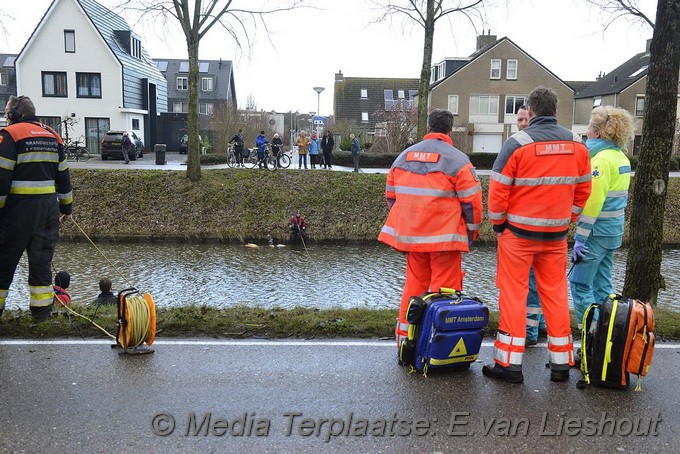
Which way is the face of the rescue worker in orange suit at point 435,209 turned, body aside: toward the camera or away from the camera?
away from the camera

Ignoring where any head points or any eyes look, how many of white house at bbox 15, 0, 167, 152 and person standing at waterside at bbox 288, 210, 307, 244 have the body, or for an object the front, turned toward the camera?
2

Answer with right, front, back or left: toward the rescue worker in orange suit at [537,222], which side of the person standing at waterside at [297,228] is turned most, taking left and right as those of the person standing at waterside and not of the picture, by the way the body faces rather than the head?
front

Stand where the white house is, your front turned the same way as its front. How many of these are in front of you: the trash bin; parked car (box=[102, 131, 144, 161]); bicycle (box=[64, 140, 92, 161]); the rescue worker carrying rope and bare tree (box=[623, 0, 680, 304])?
5

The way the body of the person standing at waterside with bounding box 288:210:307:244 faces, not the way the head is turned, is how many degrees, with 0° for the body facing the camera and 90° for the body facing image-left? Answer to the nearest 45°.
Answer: approximately 0°

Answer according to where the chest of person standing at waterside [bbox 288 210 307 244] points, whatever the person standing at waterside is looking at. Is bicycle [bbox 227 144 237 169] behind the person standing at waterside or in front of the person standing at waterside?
behind

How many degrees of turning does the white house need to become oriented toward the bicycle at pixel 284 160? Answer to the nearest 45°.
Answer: approximately 45° to its left

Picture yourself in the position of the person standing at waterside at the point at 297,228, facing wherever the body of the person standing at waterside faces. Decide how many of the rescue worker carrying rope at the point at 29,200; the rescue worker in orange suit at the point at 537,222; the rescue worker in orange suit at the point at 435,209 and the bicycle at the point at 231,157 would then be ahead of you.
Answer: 3

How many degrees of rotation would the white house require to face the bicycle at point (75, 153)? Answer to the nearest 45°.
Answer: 0° — it already faces it

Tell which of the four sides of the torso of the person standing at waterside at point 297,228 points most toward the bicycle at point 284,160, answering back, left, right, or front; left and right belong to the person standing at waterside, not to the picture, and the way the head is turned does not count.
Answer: back

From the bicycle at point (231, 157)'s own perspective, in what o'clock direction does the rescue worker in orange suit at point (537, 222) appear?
The rescue worker in orange suit is roughly at 12 o'clock from the bicycle.
